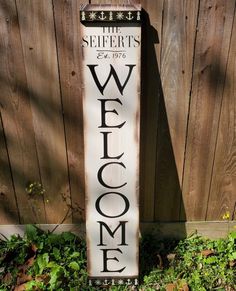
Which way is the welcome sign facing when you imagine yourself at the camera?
facing the viewer

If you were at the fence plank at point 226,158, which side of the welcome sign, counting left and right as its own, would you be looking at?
left
